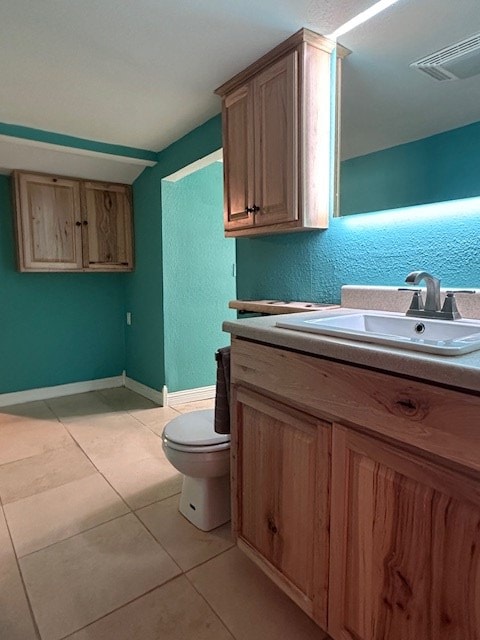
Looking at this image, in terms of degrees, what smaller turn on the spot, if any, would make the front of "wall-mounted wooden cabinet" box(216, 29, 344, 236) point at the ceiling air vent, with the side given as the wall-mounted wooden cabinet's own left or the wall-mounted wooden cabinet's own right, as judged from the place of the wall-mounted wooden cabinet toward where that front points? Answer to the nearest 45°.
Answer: approximately 90° to the wall-mounted wooden cabinet's own left

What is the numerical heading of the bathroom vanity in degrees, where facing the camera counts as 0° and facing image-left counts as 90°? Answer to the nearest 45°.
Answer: approximately 45°

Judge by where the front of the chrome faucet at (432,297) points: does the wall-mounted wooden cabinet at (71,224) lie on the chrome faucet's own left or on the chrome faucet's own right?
on the chrome faucet's own right

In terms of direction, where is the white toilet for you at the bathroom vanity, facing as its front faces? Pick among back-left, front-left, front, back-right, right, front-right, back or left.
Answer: right
